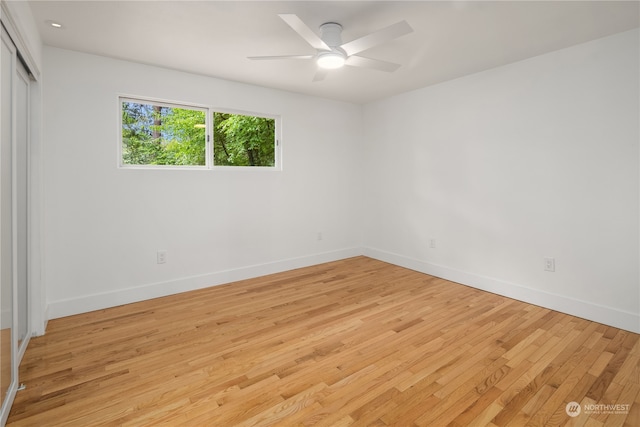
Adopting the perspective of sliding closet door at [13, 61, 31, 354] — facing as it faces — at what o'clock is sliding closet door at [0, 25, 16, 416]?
sliding closet door at [0, 25, 16, 416] is roughly at 3 o'clock from sliding closet door at [13, 61, 31, 354].

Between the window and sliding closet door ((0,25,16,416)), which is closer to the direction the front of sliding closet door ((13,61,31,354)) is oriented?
the window

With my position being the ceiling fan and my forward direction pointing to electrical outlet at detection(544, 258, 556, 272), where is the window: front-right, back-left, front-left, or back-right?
back-left

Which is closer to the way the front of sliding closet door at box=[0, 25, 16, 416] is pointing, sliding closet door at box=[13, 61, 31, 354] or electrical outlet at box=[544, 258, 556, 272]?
the electrical outlet

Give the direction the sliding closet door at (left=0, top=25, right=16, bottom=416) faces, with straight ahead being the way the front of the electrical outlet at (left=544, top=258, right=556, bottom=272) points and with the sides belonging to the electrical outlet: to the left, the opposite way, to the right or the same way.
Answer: the opposite way

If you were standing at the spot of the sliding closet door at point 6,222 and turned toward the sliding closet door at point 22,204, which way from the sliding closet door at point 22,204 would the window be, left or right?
right

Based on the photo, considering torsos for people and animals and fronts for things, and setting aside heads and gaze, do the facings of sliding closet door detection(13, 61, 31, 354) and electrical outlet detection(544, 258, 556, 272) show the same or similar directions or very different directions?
very different directions

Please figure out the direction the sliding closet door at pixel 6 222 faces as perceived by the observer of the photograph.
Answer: facing to the right of the viewer

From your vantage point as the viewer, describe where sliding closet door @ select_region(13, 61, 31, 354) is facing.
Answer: facing to the right of the viewer
